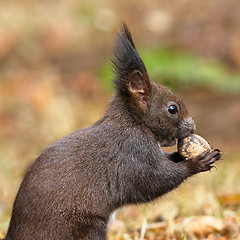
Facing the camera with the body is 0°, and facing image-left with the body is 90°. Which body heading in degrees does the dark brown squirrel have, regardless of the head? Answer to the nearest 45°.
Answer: approximately 270°
